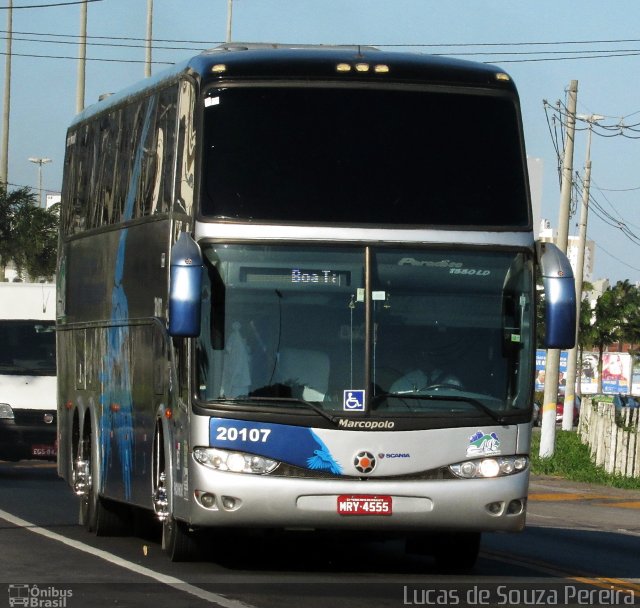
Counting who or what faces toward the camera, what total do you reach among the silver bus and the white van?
2

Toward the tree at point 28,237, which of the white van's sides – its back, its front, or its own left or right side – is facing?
back

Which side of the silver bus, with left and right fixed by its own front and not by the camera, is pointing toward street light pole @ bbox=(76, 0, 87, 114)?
back

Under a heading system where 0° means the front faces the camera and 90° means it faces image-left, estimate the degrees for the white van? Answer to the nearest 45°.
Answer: approximately 0°

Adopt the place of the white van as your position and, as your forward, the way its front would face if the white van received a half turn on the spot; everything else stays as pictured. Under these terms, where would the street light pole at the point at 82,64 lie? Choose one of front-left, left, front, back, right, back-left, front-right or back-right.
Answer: front

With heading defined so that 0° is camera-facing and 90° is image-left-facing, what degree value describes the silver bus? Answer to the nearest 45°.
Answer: approximately 0°
